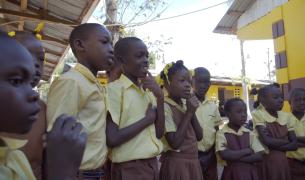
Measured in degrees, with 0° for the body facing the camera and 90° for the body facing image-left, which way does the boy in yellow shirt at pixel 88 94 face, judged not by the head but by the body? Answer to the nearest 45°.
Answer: approximately 270°

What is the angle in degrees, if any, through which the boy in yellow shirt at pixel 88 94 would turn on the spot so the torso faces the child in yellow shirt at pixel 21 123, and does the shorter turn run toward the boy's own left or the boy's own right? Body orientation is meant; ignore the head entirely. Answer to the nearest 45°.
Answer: approximately 90° to the boy's own right

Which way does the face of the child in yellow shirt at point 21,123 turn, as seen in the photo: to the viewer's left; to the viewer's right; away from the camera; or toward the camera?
to the viewer's right

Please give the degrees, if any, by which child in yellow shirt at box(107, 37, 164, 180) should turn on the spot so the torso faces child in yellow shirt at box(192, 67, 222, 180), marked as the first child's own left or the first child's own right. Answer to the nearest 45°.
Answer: approximately 90° to the first child's own left
